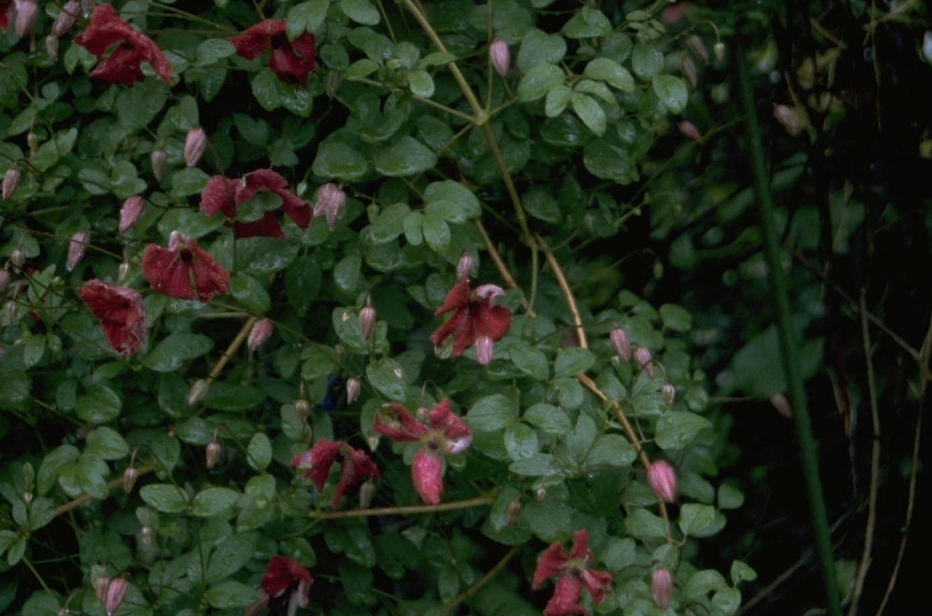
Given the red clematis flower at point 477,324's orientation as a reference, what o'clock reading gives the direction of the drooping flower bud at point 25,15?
The drooping flower bud is roughly at 4 o'clock from the red clematis flower.

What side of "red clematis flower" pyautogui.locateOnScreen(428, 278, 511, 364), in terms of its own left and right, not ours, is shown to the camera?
front
